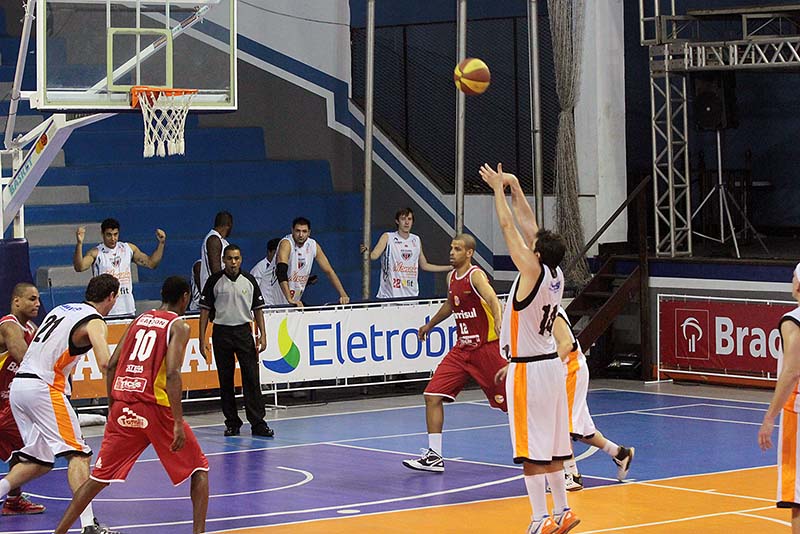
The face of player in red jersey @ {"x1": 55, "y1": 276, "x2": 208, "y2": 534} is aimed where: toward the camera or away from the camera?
away from the camera

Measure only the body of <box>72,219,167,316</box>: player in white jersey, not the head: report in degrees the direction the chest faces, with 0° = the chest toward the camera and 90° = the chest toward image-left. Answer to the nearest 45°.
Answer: approximately 0°

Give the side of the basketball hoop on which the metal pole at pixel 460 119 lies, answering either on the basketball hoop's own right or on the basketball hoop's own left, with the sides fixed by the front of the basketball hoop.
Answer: on the basketball hoop's own left

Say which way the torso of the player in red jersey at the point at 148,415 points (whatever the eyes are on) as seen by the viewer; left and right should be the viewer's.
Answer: facing away from the viewer and to the right of the viewer

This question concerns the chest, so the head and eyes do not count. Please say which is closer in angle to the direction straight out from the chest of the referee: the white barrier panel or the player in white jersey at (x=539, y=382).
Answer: the player in white jersey

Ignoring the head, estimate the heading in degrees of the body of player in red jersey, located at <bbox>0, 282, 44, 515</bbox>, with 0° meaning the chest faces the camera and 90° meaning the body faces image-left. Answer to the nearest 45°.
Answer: approximately 315°

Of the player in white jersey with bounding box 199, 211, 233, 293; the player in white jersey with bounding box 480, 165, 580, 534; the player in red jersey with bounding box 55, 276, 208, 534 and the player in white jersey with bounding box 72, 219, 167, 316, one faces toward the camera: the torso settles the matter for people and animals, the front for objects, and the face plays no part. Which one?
the player in white jersey with bounding box 72, 219, 167, 316
